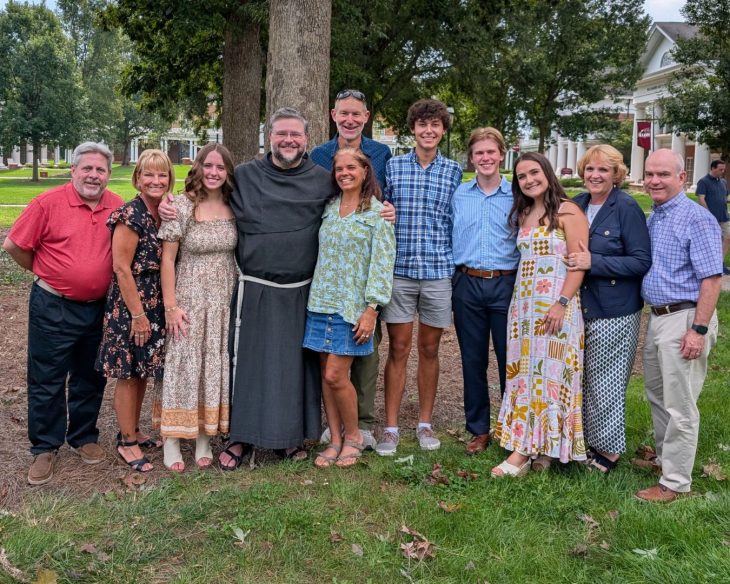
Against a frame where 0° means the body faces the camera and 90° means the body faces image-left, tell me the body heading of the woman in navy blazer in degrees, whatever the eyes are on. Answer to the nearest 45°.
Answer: approximately 45°

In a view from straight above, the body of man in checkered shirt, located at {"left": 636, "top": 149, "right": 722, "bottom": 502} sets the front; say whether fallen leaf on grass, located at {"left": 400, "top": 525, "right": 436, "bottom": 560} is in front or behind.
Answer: in front

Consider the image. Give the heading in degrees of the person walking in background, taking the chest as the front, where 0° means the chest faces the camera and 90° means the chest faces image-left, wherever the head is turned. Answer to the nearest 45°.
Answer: approximately 315°

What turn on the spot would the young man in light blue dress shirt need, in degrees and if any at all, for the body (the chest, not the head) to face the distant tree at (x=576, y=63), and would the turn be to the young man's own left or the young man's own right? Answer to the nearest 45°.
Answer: approximately 180°

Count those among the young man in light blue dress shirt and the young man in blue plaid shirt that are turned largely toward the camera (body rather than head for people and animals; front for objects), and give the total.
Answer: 2

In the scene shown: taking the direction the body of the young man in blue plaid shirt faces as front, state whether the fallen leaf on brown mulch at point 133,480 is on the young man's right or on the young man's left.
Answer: on the young man's right

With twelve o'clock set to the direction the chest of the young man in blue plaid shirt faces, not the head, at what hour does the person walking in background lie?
The person walking in background is roughly at 7 o'clock from the young man in blue plaid shirt.

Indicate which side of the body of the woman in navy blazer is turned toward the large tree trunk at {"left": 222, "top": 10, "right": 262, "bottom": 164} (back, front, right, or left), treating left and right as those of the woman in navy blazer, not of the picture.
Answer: right
